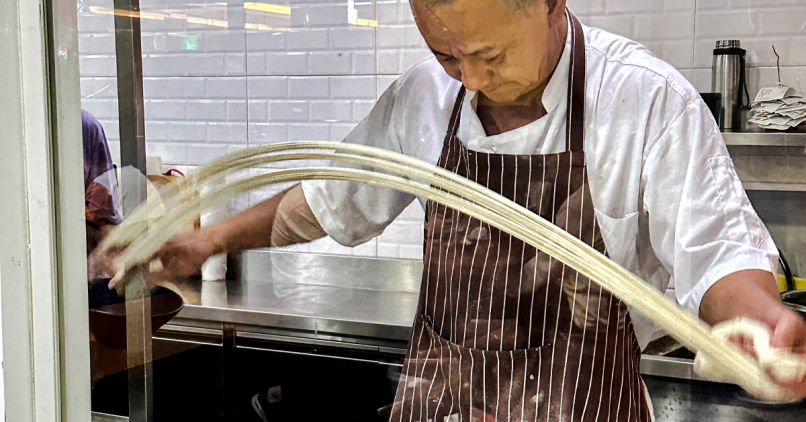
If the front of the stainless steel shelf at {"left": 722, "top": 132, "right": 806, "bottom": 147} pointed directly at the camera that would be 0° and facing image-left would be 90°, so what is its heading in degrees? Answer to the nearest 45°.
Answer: approximately 0°

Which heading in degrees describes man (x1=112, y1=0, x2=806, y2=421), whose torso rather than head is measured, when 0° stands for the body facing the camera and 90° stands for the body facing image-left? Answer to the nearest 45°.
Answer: approximately 45°

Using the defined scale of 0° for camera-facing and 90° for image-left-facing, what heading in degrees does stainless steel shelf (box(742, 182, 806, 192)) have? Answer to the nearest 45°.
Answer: approximately 0°

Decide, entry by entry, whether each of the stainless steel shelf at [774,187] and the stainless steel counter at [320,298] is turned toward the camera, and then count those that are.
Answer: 2
